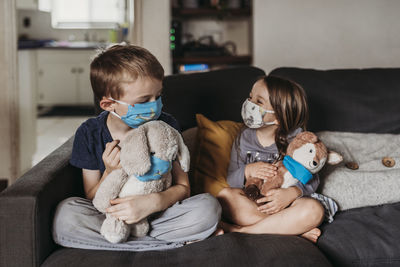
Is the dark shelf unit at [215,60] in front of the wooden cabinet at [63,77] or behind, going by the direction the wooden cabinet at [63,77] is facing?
in front

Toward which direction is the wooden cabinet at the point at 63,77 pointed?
toward the camera

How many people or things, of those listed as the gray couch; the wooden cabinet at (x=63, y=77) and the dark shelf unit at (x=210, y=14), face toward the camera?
3

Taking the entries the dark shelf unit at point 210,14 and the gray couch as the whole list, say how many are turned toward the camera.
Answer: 2

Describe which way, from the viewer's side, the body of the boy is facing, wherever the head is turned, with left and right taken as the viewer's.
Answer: facing the viewer and to the right of the viewer

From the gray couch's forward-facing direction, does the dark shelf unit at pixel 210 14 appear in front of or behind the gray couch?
behind

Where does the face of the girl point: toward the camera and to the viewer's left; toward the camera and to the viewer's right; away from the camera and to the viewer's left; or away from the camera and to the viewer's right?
toward the camera and to the viewer's left

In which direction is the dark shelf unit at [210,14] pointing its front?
toward the camera

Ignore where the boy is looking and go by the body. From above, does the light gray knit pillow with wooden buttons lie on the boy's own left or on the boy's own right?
on the boy's own left
